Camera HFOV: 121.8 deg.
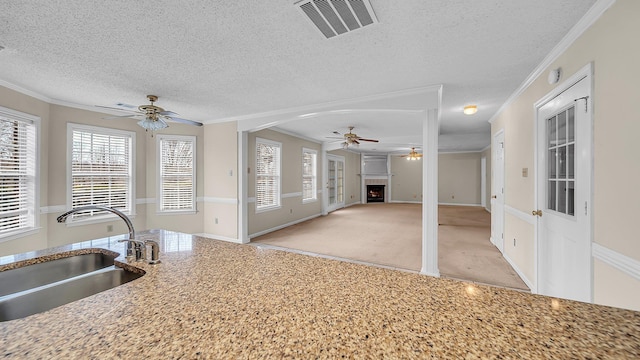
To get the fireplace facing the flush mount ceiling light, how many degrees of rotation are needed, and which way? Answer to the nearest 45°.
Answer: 0° — it already faces it

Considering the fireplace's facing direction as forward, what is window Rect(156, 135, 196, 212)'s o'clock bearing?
The window is roughly at 1 o'clock from the fireplace.

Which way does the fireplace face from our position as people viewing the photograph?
facing the viewer

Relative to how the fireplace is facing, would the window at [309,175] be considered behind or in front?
in front

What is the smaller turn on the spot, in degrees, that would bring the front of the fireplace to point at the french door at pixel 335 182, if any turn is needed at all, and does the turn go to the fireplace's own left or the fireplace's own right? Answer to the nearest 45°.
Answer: approximately 45° to the fireplace's own right

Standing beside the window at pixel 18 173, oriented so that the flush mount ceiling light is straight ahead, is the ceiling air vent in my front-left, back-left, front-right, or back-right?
front-right

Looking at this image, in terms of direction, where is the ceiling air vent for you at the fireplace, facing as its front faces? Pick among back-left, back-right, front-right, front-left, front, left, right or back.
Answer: front

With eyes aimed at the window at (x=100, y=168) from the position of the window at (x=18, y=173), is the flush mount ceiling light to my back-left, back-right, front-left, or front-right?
front-right

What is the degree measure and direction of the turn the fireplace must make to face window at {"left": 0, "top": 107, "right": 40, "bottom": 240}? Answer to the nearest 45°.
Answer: approximately 45° to its right

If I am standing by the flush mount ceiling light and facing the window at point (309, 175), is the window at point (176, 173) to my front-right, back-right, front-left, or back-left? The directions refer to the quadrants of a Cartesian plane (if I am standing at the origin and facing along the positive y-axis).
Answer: front-left

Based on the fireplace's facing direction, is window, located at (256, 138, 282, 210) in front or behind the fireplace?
in front

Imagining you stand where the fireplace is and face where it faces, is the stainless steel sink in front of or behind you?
in front
